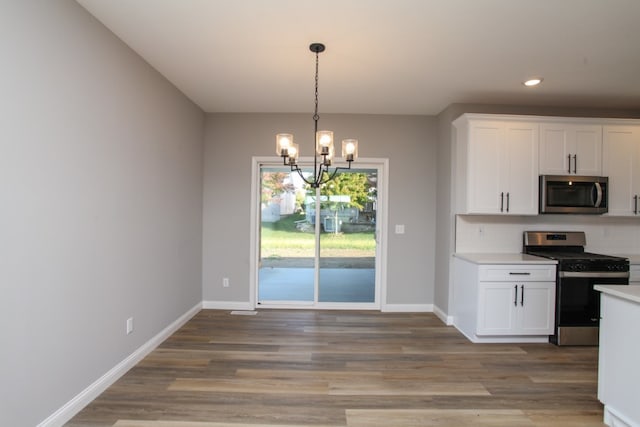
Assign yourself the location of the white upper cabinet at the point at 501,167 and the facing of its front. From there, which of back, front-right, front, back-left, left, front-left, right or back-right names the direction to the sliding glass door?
back-right

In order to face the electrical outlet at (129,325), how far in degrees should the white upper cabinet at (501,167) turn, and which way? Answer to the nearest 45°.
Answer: approximately 90° to its right

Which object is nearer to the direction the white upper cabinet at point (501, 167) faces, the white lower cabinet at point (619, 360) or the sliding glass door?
the white lower cabinet

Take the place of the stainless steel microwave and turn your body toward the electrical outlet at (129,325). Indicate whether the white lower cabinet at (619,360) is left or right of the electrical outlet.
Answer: left

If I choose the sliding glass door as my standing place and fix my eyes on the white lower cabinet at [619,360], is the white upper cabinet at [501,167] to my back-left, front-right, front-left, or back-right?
front-left

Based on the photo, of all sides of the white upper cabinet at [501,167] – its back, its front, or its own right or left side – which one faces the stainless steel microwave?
left

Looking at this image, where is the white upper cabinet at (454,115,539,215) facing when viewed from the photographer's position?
facing the viewer and to the right of the viewer
